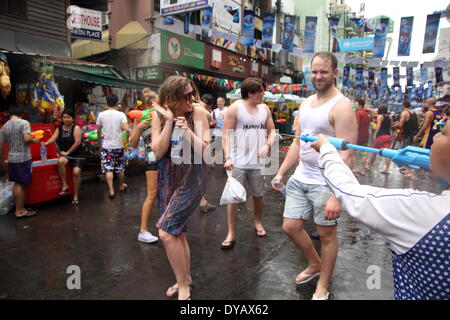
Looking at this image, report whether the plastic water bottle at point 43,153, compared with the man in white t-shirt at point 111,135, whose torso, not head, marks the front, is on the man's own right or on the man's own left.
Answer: on the man's own left

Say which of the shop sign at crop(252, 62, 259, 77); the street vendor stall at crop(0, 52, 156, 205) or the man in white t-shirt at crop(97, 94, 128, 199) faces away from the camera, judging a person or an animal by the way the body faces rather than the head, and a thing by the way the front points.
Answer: the man in white t-shirt

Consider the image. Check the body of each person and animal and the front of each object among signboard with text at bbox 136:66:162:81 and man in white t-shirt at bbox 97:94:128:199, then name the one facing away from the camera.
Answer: the man in white t-shirt

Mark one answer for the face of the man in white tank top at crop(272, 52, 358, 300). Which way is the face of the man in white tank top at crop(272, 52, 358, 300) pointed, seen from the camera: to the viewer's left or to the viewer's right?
to the viewer's left

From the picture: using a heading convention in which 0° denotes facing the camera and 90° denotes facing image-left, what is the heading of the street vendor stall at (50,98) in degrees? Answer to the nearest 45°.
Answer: approximately 315°

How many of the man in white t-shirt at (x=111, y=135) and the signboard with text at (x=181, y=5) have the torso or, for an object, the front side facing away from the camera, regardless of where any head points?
1

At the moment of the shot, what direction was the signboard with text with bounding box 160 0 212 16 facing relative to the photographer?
facing the viewer and to the left of the viewer

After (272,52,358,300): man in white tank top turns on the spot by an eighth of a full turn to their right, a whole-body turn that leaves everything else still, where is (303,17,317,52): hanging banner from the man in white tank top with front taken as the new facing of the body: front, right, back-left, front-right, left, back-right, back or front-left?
right

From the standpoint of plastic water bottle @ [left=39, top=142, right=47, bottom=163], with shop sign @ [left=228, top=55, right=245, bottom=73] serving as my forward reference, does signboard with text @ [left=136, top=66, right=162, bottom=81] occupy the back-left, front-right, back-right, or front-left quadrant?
front-left

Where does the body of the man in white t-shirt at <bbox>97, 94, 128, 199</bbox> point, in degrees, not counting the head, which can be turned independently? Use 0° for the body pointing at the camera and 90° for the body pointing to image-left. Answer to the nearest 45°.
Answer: approximately 180°

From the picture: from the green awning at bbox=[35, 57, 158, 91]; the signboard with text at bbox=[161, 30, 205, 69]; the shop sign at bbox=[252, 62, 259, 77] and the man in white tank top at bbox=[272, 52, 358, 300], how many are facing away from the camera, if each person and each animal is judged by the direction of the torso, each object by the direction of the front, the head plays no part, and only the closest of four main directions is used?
0

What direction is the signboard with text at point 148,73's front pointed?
toward the camera

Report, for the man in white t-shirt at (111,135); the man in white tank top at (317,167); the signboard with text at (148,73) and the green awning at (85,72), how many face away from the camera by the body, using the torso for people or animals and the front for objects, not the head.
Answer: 1

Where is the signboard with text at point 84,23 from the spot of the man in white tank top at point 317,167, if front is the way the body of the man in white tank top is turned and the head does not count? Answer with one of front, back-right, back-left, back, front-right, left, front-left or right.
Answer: right

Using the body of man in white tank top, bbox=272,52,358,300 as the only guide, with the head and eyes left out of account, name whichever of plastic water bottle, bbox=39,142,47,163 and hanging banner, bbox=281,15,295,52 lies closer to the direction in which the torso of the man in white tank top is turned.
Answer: the plastic water bottle

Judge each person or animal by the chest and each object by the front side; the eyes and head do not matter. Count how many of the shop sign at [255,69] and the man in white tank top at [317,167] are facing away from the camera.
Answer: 0
